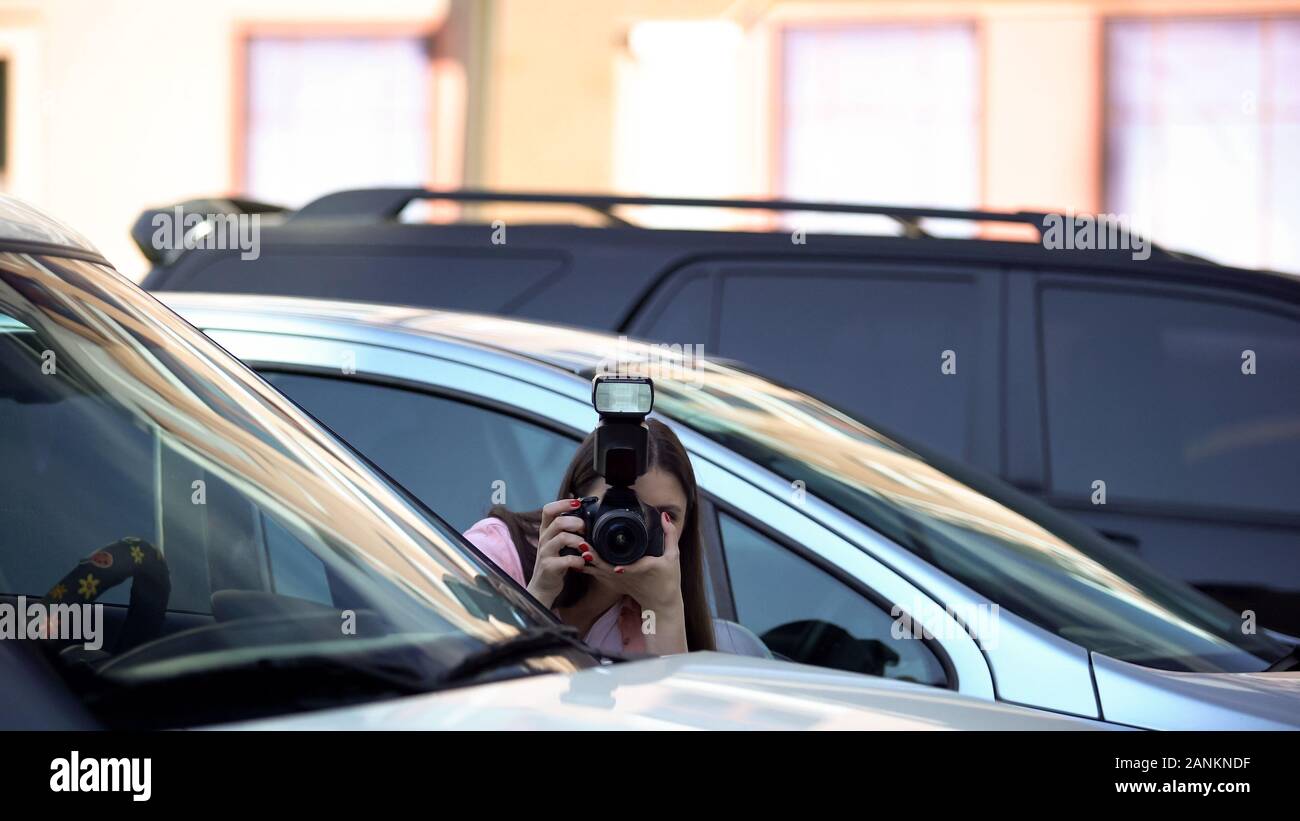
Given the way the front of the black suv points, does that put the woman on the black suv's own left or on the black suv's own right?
on the black suv's own right

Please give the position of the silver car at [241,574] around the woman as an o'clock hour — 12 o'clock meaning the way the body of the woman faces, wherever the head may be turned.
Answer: The silver car is roughly at 1 o'clock from the woman.

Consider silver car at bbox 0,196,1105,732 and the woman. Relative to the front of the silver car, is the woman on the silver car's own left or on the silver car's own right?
on the silver car's own left

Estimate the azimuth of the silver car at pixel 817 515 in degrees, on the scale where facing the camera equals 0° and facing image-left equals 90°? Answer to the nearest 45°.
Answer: approximately 315°

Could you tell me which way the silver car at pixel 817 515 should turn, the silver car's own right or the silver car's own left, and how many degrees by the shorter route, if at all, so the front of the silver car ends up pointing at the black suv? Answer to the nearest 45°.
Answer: approximately 135° to the silver car's own left

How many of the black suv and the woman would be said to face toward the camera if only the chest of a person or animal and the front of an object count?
1

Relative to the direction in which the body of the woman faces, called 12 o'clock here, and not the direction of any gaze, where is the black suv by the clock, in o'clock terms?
The black suv is roughly at 7 o'clock from the woman.

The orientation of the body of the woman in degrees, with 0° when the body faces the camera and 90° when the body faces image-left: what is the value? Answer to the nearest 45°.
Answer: approximately 0°

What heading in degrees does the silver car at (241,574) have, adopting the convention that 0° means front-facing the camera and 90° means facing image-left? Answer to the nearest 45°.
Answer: approximately 315°

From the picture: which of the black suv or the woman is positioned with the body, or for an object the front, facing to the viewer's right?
the black suv

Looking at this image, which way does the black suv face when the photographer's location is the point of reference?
facing to the right of the viewer

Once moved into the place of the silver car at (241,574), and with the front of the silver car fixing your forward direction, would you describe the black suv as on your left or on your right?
on your left
